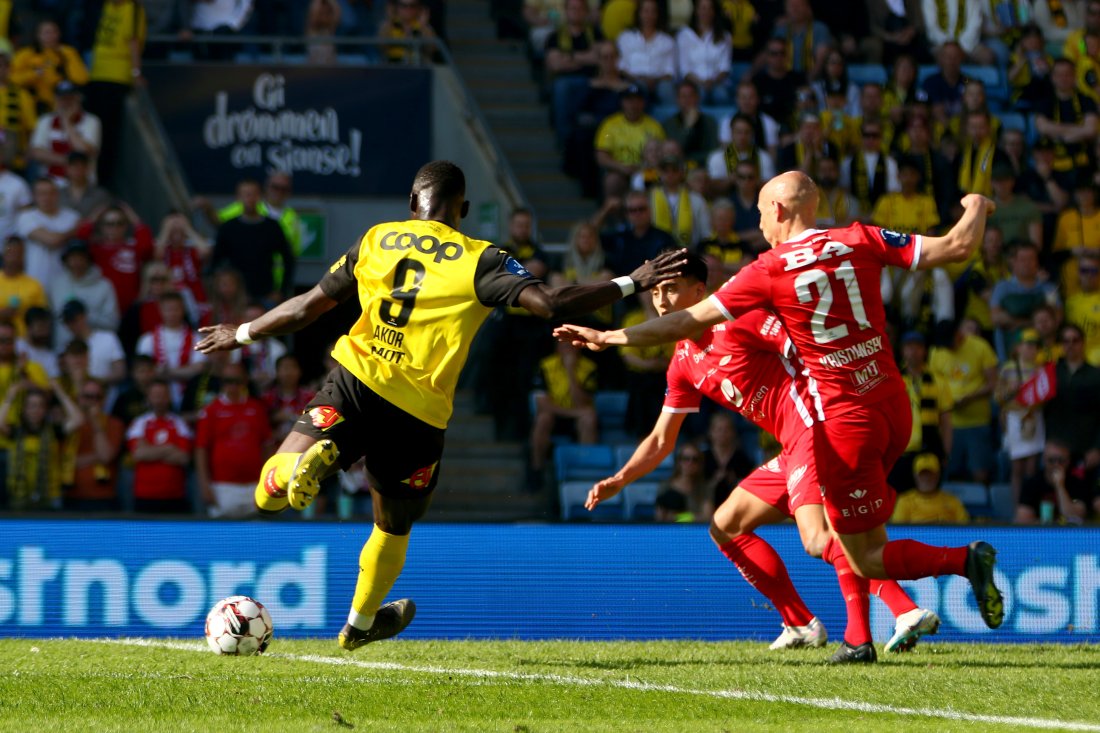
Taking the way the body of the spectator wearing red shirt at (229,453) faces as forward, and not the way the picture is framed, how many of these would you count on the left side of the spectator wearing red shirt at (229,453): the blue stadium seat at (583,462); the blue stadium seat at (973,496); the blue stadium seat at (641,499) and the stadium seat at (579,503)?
4

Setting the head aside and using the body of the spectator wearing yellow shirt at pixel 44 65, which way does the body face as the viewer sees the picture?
toward the camera

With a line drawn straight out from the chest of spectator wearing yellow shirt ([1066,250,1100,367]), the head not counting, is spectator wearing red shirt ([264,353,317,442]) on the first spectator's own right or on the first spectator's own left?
on the first spectator's own right

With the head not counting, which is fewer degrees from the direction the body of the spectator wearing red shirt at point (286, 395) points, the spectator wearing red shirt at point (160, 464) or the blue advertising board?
the blue advertising board

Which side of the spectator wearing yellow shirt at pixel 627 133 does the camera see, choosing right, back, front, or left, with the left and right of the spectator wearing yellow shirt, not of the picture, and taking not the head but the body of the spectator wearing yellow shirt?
front

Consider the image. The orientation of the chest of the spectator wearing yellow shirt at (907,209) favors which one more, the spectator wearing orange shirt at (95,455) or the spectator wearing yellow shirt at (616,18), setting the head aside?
the spectator wearing orange shirt

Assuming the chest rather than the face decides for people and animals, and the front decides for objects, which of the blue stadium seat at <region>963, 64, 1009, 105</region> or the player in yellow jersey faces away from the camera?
the player in yellow jersey

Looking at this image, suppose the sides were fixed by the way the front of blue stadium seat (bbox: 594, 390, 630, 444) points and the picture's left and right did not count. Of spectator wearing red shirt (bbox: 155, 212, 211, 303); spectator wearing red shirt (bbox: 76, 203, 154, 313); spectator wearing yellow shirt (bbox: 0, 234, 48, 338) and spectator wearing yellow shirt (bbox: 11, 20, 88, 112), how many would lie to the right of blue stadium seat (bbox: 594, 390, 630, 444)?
4

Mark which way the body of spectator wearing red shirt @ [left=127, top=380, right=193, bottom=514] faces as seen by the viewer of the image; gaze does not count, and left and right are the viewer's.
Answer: facing the viewer

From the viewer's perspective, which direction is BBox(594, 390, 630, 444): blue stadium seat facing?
toward the camera

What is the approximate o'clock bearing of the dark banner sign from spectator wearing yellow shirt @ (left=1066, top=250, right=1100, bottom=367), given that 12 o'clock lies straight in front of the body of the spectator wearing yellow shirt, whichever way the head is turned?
The dark banner sign is roughly at 3 o'clock from the spectator wearing yellow shirt.

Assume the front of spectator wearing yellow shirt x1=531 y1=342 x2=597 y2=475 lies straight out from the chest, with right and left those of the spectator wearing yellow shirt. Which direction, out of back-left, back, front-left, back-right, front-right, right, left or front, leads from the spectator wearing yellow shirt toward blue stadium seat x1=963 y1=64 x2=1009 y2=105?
back-left

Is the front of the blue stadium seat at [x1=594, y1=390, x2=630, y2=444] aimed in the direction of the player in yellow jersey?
yes

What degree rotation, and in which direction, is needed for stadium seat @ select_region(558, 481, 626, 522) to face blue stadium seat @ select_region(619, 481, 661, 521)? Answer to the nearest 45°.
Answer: approximately 90° to its left

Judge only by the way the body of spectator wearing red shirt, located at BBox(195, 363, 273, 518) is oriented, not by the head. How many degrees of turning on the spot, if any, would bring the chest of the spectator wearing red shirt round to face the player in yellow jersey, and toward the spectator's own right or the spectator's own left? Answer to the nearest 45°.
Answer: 0° — they already face them
